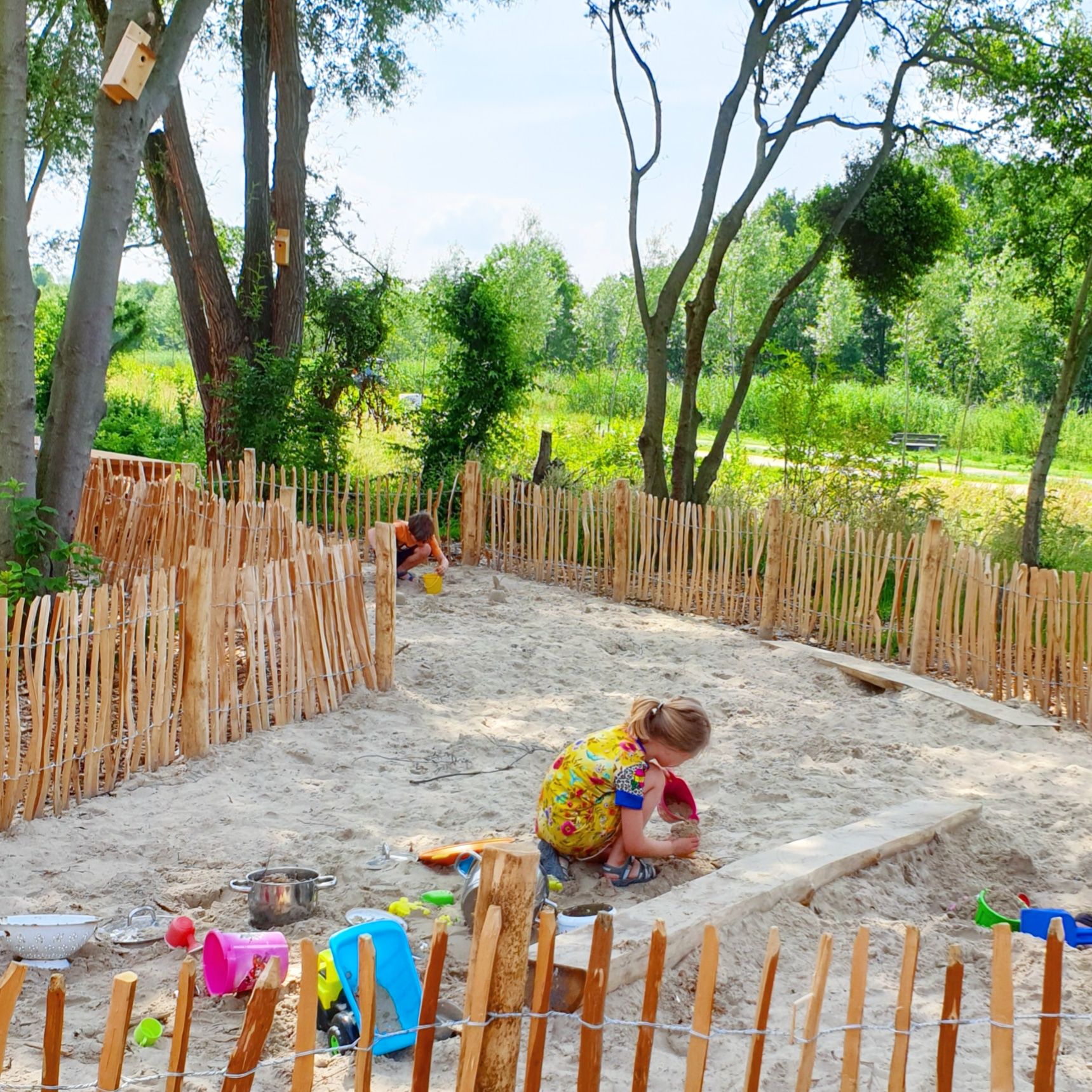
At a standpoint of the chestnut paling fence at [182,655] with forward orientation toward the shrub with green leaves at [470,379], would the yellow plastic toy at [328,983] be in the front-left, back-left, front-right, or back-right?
back-right

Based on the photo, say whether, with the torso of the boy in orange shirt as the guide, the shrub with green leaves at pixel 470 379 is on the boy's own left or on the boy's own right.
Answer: on the boy's own left

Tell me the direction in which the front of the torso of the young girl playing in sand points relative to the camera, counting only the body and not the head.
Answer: to the viewer's right

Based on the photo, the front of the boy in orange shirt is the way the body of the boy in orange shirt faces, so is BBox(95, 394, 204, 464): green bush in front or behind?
behind

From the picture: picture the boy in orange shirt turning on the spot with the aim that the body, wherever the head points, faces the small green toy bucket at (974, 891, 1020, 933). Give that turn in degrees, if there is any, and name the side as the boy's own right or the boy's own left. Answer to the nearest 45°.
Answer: approximately 45° to the boy's own right

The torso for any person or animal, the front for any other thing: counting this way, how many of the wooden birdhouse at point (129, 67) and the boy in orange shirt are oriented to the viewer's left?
0

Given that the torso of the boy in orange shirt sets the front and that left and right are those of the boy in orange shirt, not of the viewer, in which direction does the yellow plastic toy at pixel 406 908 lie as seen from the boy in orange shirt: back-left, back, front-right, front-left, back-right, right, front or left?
front-right

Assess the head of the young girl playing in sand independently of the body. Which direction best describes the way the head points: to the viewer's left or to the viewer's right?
to the viewer's right

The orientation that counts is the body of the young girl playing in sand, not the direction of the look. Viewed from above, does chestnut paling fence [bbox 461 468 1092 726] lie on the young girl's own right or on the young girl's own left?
on the young girl's own left

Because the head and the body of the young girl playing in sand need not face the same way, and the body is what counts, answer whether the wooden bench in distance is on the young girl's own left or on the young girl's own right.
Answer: on the young girl's own left

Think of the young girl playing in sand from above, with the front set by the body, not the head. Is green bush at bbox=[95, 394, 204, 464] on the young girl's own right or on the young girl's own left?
on the young girl's own left

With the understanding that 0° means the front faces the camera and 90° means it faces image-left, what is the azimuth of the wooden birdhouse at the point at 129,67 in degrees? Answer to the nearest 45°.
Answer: approximately 315°
